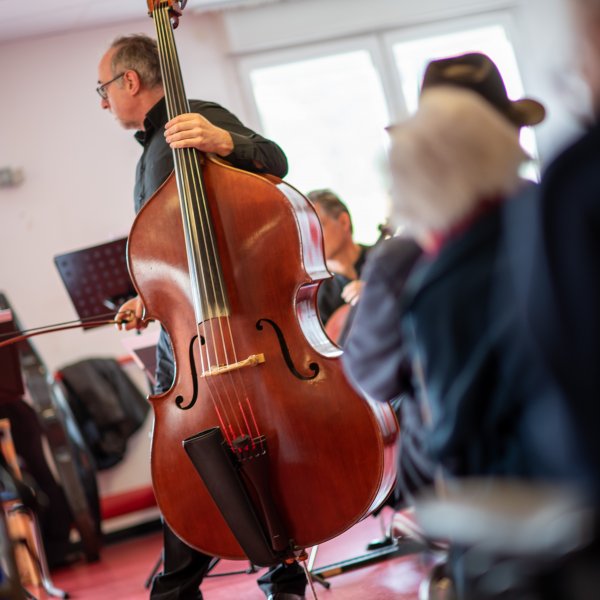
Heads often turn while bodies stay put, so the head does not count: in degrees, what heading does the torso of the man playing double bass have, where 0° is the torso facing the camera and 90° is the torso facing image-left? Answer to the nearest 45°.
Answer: approximately 45°

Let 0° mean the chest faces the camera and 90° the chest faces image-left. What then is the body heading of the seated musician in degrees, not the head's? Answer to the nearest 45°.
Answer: approximately 45°

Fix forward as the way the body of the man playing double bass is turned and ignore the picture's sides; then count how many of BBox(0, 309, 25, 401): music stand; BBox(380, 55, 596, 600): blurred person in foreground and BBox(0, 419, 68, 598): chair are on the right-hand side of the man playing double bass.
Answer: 2

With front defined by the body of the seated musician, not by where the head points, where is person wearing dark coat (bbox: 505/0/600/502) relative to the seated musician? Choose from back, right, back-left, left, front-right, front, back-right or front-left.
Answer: front-left

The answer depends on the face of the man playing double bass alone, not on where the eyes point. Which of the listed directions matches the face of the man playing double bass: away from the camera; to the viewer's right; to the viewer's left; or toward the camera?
to the viewer's left

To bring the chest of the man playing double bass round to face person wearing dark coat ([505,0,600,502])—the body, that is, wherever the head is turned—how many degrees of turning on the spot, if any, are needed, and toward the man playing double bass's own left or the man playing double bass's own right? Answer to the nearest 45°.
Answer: approximately 45° to the man playing double bass's own left

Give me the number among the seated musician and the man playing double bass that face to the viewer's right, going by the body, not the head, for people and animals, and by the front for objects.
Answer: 0

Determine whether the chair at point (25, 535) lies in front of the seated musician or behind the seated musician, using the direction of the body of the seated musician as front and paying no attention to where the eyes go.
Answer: in front

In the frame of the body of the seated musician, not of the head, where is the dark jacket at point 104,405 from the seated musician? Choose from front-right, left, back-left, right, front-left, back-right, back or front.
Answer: right

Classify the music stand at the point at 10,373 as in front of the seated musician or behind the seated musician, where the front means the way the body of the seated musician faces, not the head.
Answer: in front

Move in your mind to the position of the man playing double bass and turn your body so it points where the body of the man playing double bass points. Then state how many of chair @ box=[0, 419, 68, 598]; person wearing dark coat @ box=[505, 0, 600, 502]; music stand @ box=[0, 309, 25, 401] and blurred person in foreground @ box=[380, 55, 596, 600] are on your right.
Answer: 2

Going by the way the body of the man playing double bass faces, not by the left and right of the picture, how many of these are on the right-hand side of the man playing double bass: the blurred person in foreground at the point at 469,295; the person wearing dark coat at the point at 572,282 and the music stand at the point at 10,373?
1

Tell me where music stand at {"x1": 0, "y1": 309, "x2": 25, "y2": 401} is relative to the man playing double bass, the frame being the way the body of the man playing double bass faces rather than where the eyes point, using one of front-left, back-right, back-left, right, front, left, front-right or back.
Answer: right

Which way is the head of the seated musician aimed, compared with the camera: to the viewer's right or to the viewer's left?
to the viewer's left
